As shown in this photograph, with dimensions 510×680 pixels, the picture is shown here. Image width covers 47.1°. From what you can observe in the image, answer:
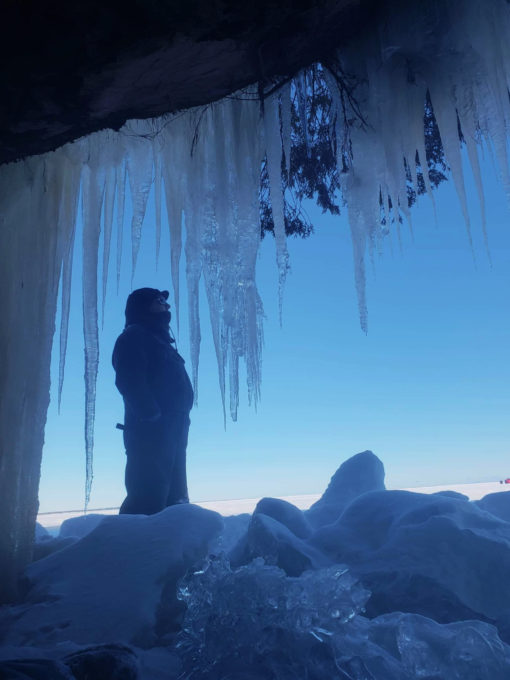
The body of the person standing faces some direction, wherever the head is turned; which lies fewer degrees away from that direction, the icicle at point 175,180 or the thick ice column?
the icicle

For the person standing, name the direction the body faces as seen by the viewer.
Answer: to the viewer's right

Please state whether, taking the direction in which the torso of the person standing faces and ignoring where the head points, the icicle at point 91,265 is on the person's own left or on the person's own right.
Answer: on the person's own right

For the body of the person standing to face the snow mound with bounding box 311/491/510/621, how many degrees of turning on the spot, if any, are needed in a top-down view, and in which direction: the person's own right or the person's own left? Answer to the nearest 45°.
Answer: approximately 45° to the person's own right

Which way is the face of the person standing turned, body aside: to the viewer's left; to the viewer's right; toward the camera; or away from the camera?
to the viewer's right

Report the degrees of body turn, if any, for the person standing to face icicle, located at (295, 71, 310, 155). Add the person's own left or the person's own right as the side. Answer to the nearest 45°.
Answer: approximately 45° to the person's own right

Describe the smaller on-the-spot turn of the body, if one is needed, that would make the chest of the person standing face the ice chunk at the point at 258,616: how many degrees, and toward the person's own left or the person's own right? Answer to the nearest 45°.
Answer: approximately 90° to the person's own right

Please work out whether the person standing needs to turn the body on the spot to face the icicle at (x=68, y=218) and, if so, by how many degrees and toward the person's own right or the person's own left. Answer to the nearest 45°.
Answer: approximately 135° to the person's own right
